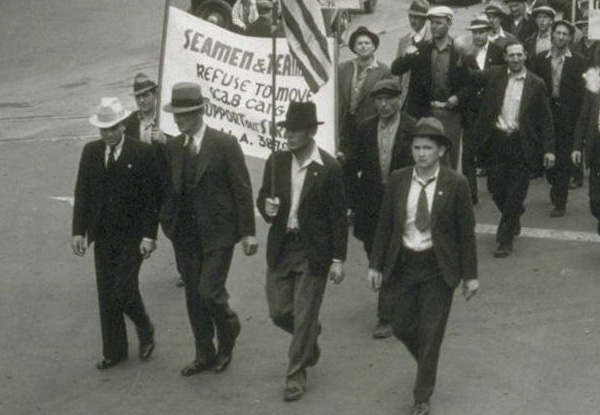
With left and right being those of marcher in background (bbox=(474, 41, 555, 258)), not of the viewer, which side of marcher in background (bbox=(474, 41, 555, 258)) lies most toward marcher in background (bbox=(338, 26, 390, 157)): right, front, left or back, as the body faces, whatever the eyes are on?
right

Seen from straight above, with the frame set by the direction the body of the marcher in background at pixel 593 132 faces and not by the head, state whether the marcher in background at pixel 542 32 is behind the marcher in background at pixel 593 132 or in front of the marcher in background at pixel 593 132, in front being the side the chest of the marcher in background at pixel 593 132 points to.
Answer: behind

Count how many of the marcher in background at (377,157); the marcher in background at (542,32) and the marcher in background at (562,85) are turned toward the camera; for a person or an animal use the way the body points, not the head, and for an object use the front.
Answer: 3

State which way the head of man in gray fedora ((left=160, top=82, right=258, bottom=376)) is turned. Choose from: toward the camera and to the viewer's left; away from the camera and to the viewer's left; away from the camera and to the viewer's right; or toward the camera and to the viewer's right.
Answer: toward the camera and to the viewer's left

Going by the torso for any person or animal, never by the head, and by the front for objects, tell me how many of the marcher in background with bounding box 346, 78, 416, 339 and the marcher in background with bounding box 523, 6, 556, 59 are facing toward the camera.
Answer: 2

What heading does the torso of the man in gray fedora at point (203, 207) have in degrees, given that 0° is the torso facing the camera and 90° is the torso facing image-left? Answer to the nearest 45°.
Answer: approximately 45°

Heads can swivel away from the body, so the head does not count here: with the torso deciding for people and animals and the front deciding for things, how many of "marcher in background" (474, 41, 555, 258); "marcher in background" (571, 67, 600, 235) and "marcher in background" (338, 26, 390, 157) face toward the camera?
3

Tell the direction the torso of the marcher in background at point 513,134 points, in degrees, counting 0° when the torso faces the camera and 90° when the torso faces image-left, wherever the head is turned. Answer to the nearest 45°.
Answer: approximately 0°

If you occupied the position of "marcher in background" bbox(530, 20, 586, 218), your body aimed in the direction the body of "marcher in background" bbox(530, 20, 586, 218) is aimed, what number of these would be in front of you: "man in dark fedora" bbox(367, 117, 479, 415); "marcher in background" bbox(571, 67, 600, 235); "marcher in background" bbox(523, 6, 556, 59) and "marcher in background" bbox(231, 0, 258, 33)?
2

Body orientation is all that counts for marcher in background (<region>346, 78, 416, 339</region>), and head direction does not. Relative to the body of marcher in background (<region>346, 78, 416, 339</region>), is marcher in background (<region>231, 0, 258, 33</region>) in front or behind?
behind

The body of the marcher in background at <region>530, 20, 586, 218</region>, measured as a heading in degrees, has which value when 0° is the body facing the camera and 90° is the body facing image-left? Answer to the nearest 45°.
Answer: approximately 0°
